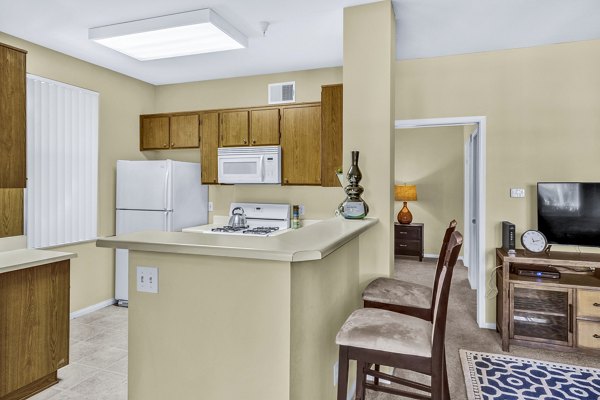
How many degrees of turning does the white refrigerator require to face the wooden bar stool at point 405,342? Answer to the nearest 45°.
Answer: approximately 45° to its left

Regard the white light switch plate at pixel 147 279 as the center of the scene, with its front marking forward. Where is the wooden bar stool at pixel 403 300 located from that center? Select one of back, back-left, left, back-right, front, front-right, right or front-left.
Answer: left

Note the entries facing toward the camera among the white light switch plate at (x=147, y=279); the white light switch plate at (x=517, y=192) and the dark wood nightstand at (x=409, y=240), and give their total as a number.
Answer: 3

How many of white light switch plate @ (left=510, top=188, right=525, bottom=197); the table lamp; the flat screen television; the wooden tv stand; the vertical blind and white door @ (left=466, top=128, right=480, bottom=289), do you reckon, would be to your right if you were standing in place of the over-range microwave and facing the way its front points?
1

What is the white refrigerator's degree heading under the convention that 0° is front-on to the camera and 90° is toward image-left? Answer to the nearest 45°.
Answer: approximately 45°

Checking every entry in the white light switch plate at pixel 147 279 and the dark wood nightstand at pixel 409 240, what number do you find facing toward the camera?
2

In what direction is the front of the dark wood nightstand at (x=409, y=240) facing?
toward the camera

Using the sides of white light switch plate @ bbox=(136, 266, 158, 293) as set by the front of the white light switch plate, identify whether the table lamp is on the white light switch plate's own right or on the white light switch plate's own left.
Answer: on the white light switch plate's own left

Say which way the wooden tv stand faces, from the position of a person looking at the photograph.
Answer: facing the viewer

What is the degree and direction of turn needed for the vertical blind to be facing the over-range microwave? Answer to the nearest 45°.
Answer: approximately 45° to its left

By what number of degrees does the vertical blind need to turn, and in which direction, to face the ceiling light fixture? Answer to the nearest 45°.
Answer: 0° — it already faces it

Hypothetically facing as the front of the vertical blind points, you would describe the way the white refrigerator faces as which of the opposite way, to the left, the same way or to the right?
to the right

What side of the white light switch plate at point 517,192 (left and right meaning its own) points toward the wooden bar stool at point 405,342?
front

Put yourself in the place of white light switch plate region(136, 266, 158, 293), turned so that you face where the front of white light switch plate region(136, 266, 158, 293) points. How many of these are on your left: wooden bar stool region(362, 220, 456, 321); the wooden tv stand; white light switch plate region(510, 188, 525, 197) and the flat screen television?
4

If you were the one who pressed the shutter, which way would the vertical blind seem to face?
facing the viewer and to the right of the viewer

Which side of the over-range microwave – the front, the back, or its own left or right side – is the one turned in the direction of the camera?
front
